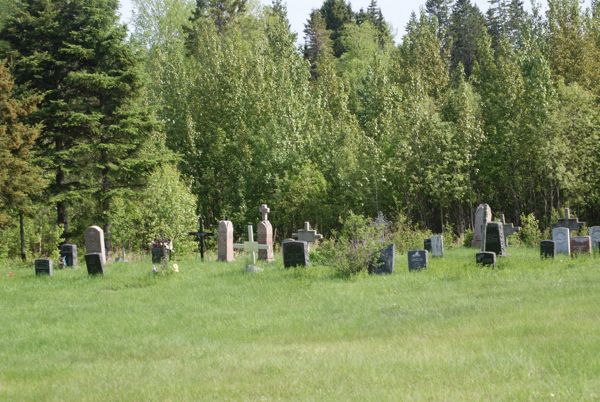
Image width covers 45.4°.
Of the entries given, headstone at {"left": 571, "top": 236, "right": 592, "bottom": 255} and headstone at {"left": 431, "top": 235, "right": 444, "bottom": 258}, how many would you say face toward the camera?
2

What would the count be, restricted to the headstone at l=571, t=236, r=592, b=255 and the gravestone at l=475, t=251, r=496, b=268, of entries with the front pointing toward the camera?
2

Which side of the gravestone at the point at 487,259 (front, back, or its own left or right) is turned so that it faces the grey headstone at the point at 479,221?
back

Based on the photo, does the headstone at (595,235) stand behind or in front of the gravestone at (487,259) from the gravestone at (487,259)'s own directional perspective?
behind

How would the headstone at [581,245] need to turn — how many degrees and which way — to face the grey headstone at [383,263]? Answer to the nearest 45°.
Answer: approximately 45° to its right

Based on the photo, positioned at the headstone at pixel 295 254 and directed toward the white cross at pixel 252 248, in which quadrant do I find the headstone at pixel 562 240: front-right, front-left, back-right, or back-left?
back-right

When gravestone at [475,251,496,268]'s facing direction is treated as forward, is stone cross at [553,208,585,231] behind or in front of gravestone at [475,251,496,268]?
behind

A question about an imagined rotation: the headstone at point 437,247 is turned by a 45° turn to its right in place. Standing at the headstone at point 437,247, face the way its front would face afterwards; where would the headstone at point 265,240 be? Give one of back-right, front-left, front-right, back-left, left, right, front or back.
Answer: front-right

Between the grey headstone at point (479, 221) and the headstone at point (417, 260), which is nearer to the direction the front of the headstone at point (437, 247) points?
the headstone

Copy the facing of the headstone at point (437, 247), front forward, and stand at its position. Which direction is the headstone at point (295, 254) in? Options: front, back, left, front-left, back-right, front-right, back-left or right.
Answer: front-right

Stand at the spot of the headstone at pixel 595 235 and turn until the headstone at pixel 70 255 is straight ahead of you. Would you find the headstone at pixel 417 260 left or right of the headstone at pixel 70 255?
left

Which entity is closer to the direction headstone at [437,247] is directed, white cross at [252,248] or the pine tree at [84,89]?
the white cross

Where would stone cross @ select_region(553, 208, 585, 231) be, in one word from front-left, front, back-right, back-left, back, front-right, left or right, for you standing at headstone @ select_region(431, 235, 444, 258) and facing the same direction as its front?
back-left

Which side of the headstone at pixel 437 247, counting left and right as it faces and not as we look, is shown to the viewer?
front
